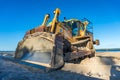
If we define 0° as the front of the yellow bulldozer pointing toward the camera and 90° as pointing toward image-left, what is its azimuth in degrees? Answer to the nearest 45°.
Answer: approximately 45°
